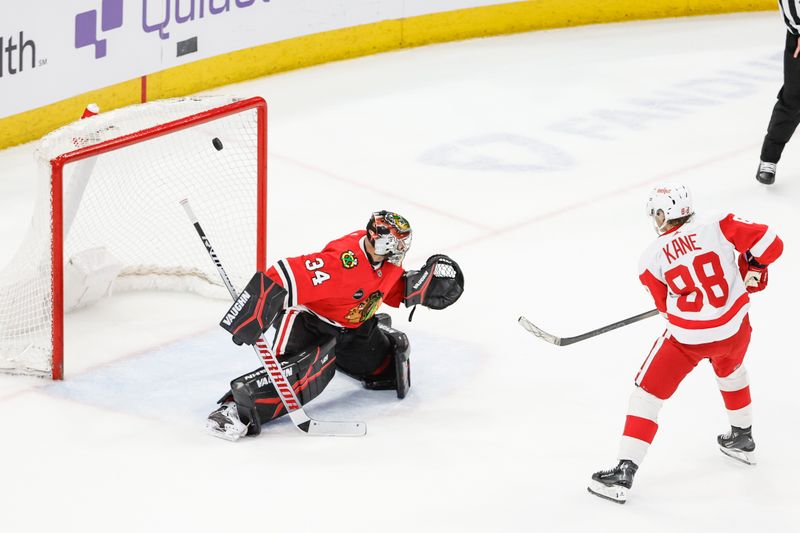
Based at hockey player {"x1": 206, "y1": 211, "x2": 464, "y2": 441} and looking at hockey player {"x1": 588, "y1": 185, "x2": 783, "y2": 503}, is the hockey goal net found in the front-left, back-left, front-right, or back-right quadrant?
back-left

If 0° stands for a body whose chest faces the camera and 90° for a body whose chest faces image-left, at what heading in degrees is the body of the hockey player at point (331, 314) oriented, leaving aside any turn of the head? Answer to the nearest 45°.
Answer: approximately 315°

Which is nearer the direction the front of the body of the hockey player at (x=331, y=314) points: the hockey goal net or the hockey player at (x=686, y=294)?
the hockey player

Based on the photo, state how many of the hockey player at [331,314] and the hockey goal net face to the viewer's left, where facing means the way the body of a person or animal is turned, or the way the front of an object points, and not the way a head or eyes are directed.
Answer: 0

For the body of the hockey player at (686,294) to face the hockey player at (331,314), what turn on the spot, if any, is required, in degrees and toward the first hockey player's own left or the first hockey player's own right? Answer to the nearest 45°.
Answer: approximately 45° to the first hockey player's own left

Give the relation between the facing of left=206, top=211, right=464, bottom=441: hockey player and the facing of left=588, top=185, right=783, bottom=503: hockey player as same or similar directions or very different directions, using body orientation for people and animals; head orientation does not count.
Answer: very different directions

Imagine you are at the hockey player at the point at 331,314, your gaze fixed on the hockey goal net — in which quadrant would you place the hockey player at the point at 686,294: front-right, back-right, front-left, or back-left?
back-right

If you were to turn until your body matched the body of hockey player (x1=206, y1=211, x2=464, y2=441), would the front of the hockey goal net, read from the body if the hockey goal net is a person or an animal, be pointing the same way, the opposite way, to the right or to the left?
the same way

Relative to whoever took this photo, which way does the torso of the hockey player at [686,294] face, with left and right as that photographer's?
facing away from the viewer and to the left of the viewer

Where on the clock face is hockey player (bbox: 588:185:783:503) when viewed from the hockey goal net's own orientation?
The hockey player is roughly at 12 o'clock from the hockey goal net.

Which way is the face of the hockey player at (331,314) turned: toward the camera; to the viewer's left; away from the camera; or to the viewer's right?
to the viewer's right

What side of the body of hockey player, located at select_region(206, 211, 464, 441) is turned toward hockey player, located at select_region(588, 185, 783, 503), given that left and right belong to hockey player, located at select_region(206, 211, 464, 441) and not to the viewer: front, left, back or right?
front

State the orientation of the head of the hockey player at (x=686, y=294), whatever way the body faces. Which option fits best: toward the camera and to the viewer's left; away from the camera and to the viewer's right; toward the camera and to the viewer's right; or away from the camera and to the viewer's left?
away from the camera and to the viewer's left

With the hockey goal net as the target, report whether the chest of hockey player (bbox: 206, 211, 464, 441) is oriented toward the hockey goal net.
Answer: no

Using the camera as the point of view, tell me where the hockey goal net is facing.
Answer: facing the viewer and to the right of the viewer

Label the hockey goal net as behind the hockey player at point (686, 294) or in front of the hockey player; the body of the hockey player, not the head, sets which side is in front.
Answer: in front
